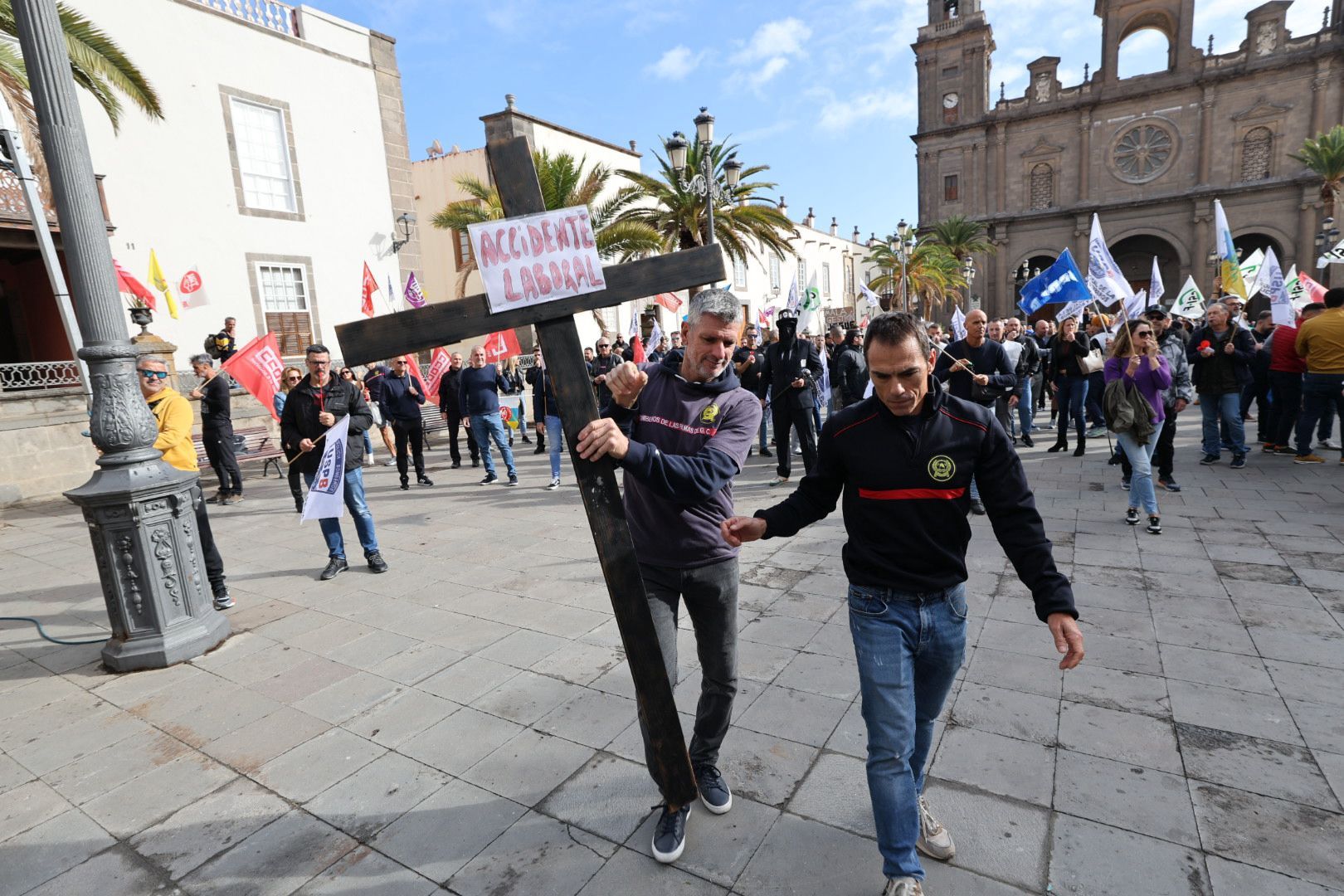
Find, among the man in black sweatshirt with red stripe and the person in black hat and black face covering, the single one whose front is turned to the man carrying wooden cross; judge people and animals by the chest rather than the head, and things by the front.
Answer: the person in black hat and black face covering

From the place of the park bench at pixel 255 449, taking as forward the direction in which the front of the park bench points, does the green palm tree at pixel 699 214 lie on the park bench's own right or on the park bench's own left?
on the park bench's own left

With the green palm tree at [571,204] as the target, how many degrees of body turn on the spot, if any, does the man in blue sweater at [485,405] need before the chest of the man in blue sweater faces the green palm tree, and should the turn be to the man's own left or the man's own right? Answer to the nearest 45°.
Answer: approximately 180°

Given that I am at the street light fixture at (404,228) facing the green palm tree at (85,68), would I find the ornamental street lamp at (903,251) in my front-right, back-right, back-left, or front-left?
back-left

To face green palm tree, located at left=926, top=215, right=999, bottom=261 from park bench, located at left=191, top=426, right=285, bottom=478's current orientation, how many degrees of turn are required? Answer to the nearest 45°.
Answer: approximately 45° to its left

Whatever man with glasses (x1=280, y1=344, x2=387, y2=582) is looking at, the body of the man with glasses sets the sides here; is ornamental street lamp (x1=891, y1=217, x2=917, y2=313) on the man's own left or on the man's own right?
on the man's own left

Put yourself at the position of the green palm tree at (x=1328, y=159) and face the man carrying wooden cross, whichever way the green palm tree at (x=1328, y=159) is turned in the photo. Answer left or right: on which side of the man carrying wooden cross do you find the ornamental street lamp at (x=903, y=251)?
right

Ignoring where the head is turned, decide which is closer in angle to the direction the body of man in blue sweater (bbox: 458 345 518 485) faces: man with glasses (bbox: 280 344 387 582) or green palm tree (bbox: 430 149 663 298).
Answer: the man with glasses

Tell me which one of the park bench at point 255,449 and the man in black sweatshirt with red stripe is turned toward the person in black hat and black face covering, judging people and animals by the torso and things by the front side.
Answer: the park bench
